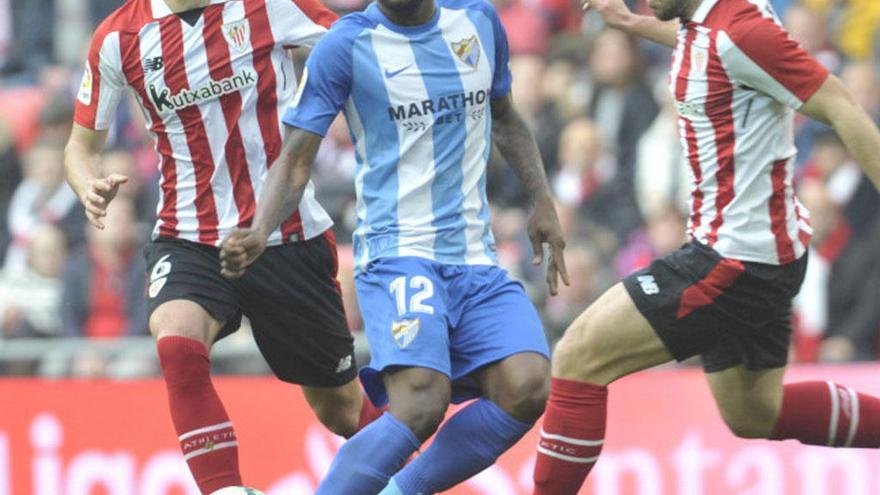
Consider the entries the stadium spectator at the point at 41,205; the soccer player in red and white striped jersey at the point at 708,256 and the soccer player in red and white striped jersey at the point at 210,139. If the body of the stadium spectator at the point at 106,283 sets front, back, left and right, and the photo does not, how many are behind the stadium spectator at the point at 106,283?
1

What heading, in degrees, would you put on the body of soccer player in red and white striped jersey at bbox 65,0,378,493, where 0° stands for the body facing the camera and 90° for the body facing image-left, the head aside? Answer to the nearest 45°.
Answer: approximately 0°

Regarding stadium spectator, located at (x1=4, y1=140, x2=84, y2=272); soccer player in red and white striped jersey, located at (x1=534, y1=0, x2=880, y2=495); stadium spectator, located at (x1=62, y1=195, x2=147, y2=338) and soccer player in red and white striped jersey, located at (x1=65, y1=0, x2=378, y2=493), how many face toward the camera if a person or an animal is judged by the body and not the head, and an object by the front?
3

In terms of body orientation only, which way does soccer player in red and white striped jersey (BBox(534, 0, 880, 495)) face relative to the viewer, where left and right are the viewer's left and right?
facing to the left of the viewer

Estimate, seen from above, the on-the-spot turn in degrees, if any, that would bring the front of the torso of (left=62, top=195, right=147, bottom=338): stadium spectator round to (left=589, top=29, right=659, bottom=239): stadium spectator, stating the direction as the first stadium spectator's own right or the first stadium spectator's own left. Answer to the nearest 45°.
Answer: approximately 90° to the first stadium spectator's own left
